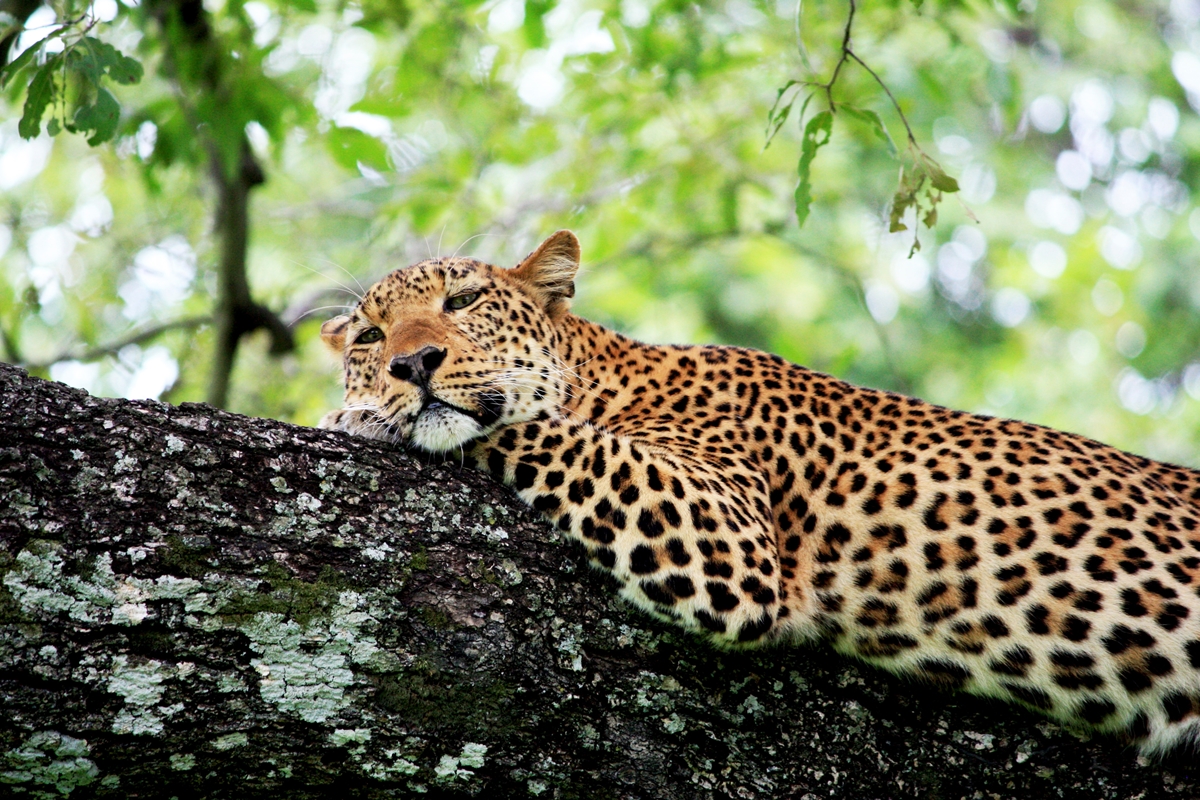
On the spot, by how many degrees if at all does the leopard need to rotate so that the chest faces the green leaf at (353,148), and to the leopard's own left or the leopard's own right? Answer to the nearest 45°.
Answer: approximately 45° to the leopard's own right

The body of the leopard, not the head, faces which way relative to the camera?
to the viewer's left
